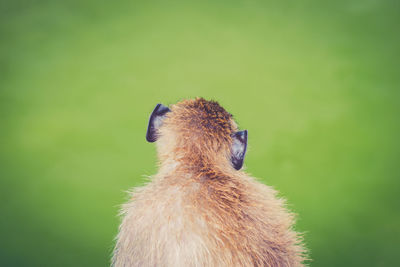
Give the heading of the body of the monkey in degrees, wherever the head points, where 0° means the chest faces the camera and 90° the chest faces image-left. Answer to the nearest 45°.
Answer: approximately 180°
